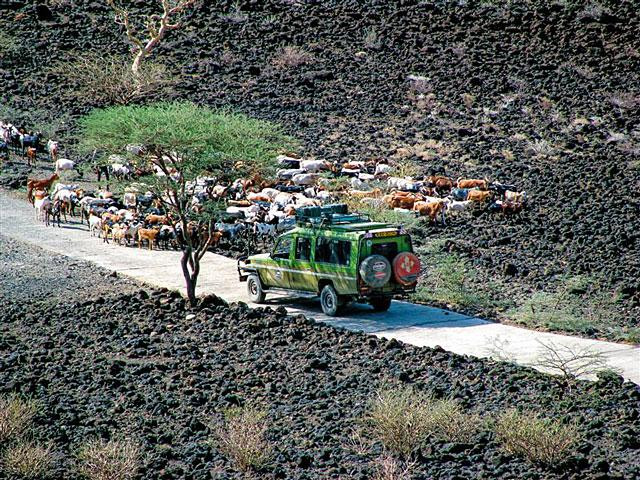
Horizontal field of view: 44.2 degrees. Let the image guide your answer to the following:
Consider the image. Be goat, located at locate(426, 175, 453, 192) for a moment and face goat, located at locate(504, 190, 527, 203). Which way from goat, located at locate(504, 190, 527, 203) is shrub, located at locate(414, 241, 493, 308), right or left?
right

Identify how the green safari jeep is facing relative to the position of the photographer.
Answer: facing away from the viewer and to the left of the viewer
